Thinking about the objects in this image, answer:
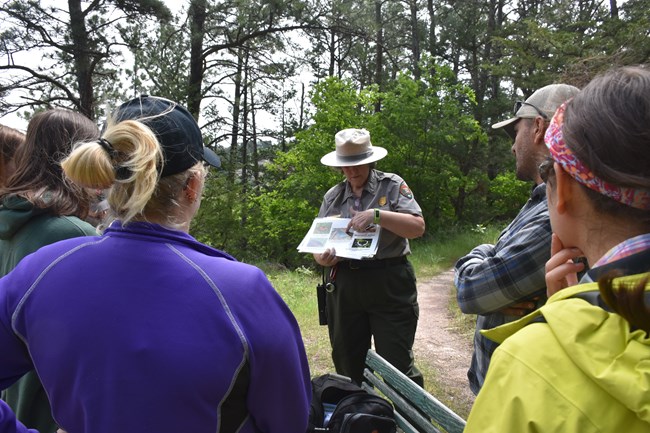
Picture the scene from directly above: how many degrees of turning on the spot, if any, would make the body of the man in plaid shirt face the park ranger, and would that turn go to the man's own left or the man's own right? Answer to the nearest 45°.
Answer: approximately 45° to the man's own right

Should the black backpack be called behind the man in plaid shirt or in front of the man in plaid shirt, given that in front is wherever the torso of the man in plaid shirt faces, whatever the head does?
in front

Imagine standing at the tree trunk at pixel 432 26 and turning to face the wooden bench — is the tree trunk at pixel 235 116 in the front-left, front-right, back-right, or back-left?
front-right

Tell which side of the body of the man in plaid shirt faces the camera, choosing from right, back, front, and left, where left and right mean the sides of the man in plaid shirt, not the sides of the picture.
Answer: left

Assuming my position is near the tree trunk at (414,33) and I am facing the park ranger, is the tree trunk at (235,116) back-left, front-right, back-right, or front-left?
front-right

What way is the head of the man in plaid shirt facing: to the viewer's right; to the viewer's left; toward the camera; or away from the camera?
to the viewer's left

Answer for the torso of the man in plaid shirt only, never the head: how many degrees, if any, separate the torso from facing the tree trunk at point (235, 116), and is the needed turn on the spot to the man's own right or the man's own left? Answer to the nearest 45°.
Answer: approximately 45° to the man's own right

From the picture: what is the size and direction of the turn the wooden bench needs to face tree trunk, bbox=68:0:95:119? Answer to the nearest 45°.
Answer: approximately 90° to its right

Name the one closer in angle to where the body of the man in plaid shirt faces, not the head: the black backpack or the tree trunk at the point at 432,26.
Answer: the black backpack

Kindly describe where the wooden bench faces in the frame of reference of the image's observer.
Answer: facing the viewer and to the left of the viewer

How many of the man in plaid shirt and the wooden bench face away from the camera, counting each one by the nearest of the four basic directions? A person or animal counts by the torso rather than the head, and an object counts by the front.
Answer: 0
